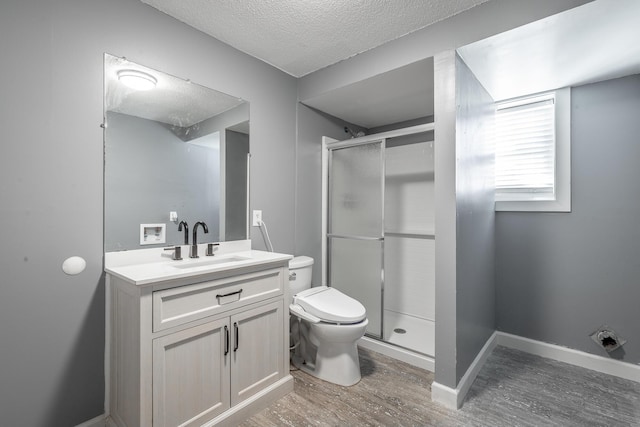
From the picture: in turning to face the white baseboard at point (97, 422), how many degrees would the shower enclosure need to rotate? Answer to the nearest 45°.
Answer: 0° — it already faces it

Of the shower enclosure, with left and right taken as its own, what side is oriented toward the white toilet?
front

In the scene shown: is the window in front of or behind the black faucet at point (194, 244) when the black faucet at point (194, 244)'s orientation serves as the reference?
in front

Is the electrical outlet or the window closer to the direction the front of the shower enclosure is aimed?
the electrical outlet

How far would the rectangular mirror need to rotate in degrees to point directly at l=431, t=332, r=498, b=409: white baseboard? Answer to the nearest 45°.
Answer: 0° — it already faces it

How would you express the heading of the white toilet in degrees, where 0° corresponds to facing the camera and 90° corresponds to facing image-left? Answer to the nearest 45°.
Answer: approximately 315°

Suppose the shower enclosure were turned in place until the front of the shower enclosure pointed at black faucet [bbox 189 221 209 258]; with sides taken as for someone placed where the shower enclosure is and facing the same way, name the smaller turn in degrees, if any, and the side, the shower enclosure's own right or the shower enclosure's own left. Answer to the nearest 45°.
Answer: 0° — it already faces it

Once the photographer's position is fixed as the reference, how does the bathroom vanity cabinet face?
facing the viewer and to the right of the viewer

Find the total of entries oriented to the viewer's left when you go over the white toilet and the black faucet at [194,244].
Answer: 0

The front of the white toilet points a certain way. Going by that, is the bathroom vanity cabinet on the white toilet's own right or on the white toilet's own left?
on the white toilet's own right

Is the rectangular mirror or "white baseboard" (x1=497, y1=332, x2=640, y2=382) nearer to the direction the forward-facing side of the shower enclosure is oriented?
the rectangular mirror

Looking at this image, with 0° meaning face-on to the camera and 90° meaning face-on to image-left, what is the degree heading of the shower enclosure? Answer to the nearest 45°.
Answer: approximately 45°
